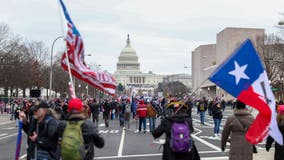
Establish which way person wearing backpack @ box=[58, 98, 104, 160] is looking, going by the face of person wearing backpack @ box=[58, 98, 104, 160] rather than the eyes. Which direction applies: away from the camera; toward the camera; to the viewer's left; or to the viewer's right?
away from the camera

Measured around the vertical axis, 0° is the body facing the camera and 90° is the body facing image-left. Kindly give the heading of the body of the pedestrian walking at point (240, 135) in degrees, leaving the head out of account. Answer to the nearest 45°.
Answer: approximately 180°

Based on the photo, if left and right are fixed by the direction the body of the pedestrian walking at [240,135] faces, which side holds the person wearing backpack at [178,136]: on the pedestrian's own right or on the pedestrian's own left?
on the pedestrian's own left

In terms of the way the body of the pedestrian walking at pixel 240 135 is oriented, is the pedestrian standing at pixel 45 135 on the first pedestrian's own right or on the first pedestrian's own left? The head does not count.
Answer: on the first pedestrian's own left

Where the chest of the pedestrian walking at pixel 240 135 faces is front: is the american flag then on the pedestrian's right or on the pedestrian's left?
on the pedestrian's left
